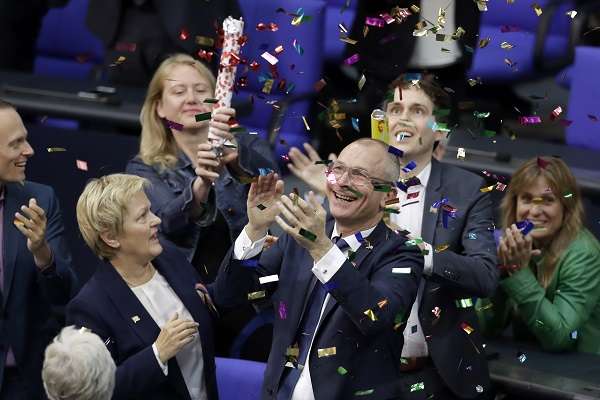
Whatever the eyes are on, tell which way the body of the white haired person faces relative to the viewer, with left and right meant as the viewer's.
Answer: facing away from the viewer

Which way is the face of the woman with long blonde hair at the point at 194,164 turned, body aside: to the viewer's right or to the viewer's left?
to the viewer's right

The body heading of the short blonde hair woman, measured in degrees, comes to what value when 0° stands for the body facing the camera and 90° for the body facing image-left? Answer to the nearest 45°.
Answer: approximately 315°

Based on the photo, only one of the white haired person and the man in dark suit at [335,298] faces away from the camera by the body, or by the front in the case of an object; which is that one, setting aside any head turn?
the white haired person

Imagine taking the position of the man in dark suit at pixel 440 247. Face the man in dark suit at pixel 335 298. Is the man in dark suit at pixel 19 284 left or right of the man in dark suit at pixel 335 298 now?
right

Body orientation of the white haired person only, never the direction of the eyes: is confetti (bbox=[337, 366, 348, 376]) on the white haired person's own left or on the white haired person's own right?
on the white haired person's own right

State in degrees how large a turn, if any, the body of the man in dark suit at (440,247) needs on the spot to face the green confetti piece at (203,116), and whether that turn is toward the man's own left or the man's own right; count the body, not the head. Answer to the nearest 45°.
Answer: approximately 45° to the man's own right

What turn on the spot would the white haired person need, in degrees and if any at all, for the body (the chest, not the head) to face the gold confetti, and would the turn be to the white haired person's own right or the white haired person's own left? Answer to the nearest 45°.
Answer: approximately 90° to the white haired person's own right
